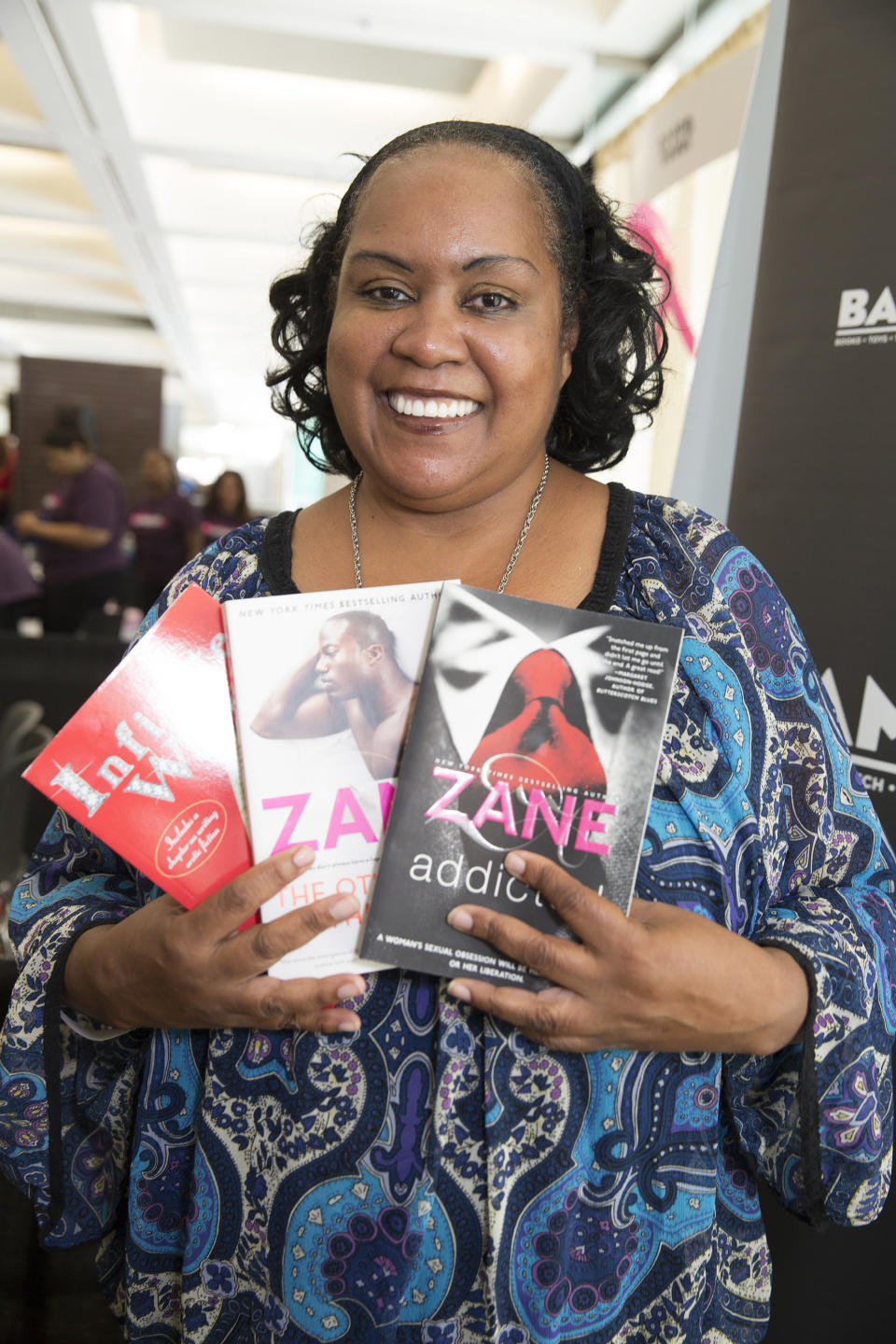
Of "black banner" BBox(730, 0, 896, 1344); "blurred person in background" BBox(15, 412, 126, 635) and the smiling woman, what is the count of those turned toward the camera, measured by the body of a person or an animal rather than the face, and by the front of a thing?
2

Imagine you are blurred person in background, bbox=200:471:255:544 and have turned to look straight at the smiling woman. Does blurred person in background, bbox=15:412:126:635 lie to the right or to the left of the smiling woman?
right

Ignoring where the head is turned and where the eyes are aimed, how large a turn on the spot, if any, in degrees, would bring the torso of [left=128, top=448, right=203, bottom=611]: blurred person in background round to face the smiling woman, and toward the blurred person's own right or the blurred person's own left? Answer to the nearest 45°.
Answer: approximately 45° to the blurred person's own left

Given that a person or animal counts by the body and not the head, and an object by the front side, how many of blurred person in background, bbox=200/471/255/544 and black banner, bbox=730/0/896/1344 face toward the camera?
2

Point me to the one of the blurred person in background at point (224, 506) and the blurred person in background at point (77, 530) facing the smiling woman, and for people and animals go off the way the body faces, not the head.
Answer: the blurred person in background at point (224, 506)

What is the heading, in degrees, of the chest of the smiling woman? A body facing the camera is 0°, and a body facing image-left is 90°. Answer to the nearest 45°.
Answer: approximately 0°

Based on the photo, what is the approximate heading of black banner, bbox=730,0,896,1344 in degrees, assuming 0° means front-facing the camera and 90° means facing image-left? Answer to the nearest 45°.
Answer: approximately 0°

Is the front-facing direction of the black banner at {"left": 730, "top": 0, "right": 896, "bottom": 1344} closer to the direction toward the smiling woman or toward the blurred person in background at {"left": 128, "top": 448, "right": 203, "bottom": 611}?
the smiling woman
